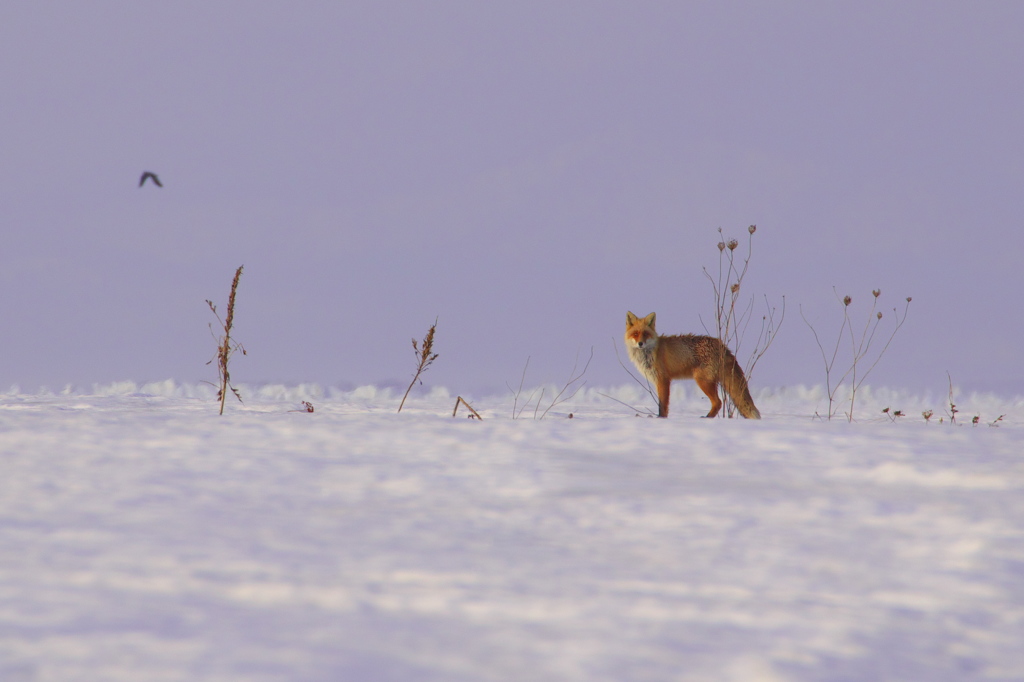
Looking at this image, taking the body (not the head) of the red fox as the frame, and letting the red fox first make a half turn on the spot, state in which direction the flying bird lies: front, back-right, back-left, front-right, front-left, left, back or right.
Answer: back-right

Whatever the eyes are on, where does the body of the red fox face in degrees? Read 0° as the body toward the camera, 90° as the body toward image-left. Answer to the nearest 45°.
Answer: approximately 90°
